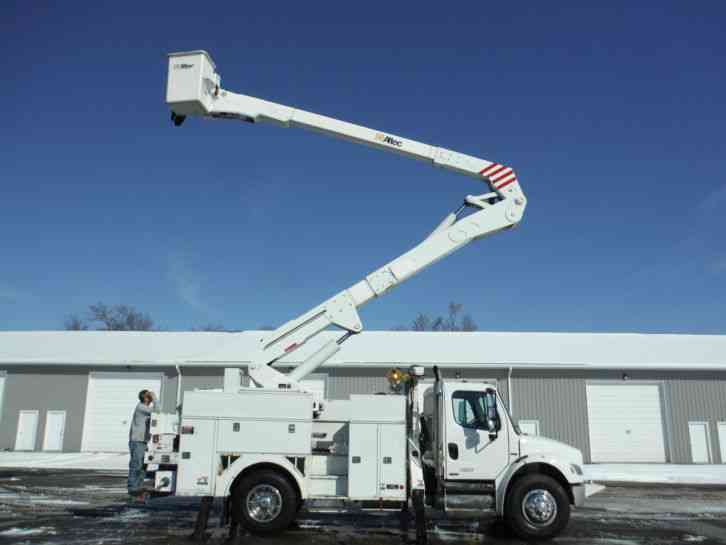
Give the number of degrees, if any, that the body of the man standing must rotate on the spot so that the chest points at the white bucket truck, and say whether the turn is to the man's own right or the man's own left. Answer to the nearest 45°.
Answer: approximately 45° to the man's own right

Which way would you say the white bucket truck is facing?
to the viewer's right

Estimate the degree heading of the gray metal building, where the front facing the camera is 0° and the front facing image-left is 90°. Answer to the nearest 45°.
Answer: approximately 0°

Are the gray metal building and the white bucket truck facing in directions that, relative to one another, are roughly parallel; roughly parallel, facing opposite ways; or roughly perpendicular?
roughly perpendicular

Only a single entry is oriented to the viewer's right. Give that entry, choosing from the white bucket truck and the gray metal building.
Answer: the white bucket truck

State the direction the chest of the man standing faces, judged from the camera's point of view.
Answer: to the viewer's right

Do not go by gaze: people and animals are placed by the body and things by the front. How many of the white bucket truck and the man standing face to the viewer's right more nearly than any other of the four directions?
2

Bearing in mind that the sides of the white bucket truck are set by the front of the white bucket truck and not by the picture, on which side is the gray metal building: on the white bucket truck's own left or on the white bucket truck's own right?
on the white bucket truck's own left

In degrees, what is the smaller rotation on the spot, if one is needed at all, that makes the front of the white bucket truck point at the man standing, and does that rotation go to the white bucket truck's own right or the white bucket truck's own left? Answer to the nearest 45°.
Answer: approximately 180°
